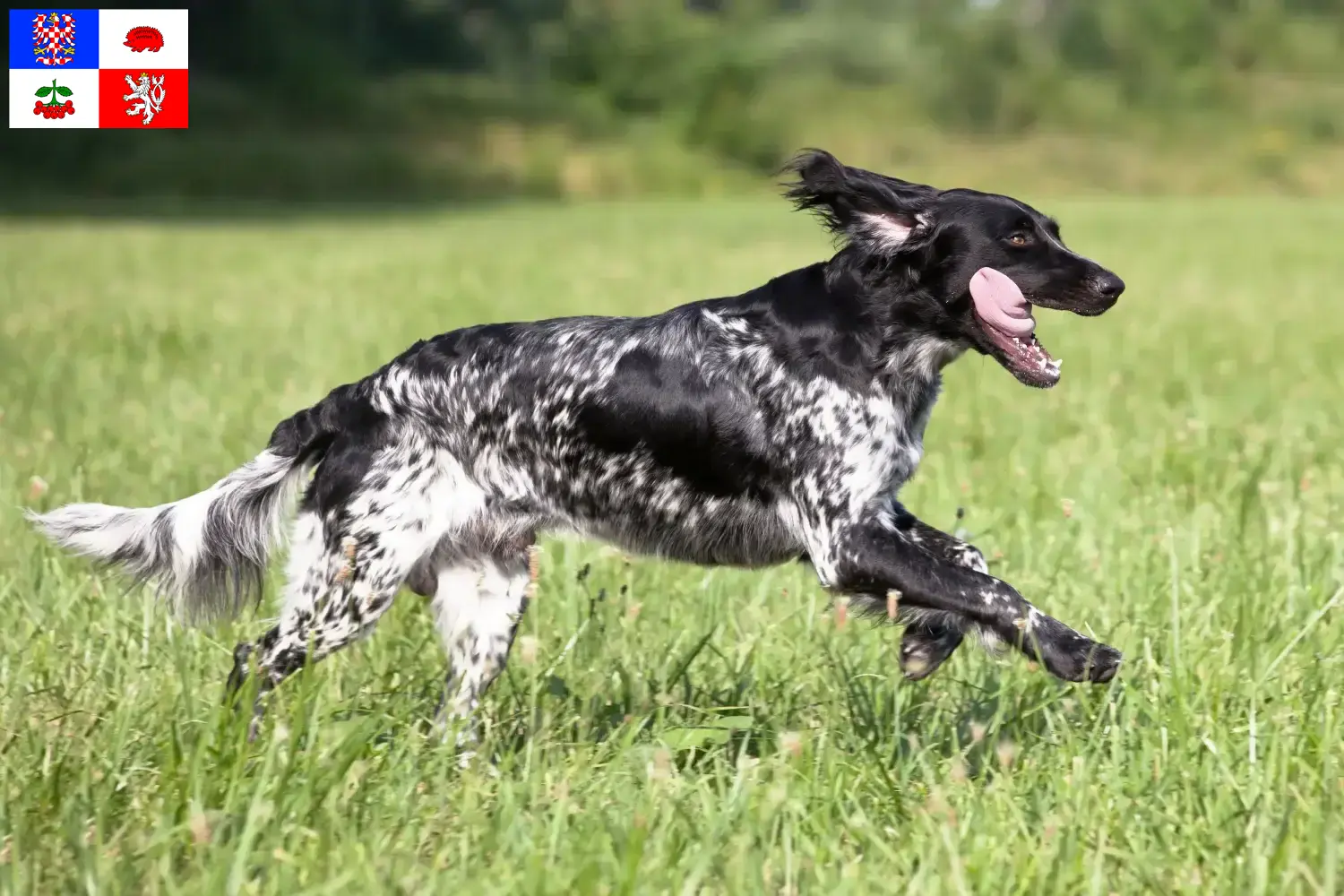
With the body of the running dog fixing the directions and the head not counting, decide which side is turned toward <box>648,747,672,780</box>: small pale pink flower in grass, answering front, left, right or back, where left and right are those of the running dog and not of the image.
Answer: right

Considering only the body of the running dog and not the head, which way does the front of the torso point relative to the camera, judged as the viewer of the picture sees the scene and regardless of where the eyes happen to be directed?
to the viewer's right

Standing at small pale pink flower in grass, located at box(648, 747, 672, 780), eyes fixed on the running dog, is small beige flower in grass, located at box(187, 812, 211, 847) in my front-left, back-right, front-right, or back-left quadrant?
back-left

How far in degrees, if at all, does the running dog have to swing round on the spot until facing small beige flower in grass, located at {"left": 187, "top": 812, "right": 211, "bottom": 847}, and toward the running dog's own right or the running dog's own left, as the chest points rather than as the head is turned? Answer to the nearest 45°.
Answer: approximately 135° to the running dog's own right

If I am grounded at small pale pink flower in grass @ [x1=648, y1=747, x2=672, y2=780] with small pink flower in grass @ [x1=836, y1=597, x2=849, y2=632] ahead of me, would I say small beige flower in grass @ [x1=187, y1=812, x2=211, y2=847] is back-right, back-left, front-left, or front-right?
back-left
